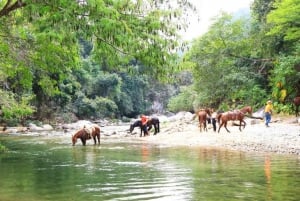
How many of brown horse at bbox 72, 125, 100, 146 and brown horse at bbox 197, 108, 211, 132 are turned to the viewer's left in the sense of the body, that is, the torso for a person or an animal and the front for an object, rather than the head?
1

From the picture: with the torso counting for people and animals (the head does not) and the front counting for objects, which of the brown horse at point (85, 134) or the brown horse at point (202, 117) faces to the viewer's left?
the brown horse at point (85, 134)

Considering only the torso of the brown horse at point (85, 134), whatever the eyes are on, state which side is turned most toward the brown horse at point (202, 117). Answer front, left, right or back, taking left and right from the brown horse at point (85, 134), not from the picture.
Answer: back

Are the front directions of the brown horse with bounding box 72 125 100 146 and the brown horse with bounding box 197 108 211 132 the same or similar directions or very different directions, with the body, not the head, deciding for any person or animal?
very different directions

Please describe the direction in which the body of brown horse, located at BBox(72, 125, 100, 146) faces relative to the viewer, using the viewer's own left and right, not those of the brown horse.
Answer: facing to the left of the viewer
